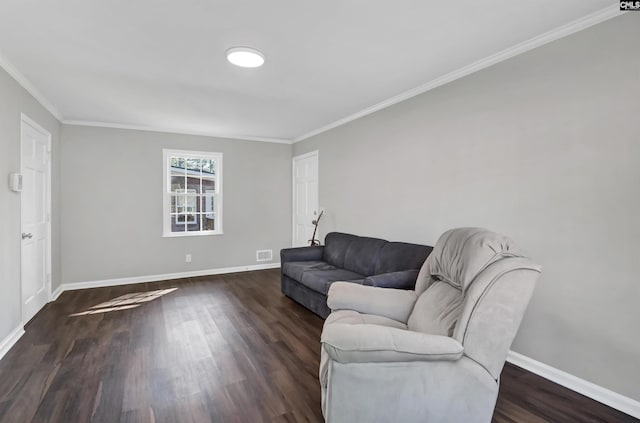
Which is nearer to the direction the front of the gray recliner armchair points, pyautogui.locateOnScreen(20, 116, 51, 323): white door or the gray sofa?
the white door

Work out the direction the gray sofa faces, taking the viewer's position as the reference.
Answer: facing the viewer and to the left of the viewer

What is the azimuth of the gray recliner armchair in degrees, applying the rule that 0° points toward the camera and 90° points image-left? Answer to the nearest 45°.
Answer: approximately 90°

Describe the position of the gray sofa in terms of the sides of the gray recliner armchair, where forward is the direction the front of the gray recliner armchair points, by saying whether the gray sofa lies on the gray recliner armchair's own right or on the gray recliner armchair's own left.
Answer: on the gray recliner armchair's own right

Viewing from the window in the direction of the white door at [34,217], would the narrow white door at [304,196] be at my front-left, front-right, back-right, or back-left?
back-left

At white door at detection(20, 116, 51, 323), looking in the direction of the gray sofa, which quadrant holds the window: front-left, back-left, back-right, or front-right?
front-left

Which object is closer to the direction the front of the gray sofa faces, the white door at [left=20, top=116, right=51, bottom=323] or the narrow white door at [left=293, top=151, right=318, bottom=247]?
the white door

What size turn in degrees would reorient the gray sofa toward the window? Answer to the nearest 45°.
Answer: approximately 90° to its right

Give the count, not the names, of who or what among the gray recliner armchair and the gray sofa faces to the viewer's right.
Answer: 0

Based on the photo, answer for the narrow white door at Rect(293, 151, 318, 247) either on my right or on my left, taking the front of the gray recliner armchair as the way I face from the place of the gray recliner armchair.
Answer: on my right

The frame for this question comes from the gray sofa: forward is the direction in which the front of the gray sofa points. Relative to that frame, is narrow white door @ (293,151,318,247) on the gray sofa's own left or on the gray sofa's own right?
on the gray sofa's own right

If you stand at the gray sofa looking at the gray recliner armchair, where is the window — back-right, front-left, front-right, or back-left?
back-right

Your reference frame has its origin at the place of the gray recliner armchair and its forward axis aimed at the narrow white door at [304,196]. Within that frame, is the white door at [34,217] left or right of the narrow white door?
left
